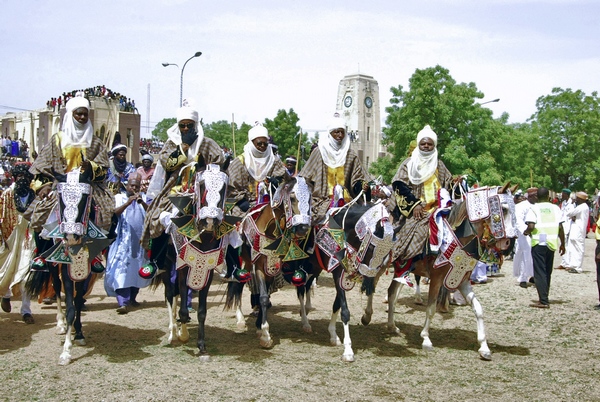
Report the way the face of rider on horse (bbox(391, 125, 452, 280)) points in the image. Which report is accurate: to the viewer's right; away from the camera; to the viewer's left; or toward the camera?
toward the camera

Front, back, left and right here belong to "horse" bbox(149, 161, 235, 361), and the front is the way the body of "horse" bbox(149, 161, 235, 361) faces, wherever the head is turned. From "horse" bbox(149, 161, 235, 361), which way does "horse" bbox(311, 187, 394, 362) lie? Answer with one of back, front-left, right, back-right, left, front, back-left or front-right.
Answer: left

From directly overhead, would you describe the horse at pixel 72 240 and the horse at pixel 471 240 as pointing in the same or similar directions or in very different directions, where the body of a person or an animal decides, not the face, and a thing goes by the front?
same or similar directions

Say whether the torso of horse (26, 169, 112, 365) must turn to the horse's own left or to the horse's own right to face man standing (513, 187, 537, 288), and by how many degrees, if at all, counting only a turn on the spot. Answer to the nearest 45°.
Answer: approximately 135° to the horse's own left

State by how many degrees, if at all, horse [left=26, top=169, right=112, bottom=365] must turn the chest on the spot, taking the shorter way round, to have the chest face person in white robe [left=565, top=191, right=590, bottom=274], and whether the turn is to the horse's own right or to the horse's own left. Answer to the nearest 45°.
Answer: approximately 135° to the horse's own left

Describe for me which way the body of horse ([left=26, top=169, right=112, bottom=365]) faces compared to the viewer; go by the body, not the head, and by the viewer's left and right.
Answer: facing the viewer

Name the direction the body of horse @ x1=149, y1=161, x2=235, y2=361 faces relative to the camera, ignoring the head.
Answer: toward the camera

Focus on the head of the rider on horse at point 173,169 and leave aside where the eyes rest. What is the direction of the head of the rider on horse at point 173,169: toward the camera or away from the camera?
toward the camera

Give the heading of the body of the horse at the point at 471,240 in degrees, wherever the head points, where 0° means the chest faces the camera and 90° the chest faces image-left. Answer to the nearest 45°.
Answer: approximately 315°

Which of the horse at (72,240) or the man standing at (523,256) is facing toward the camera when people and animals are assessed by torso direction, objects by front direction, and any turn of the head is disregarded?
the horse

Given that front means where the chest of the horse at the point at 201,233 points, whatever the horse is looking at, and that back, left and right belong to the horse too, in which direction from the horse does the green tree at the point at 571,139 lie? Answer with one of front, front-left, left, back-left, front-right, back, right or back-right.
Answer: back-left

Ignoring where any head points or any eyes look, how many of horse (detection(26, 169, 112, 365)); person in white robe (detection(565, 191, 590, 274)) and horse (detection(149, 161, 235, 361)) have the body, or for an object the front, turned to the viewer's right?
0
